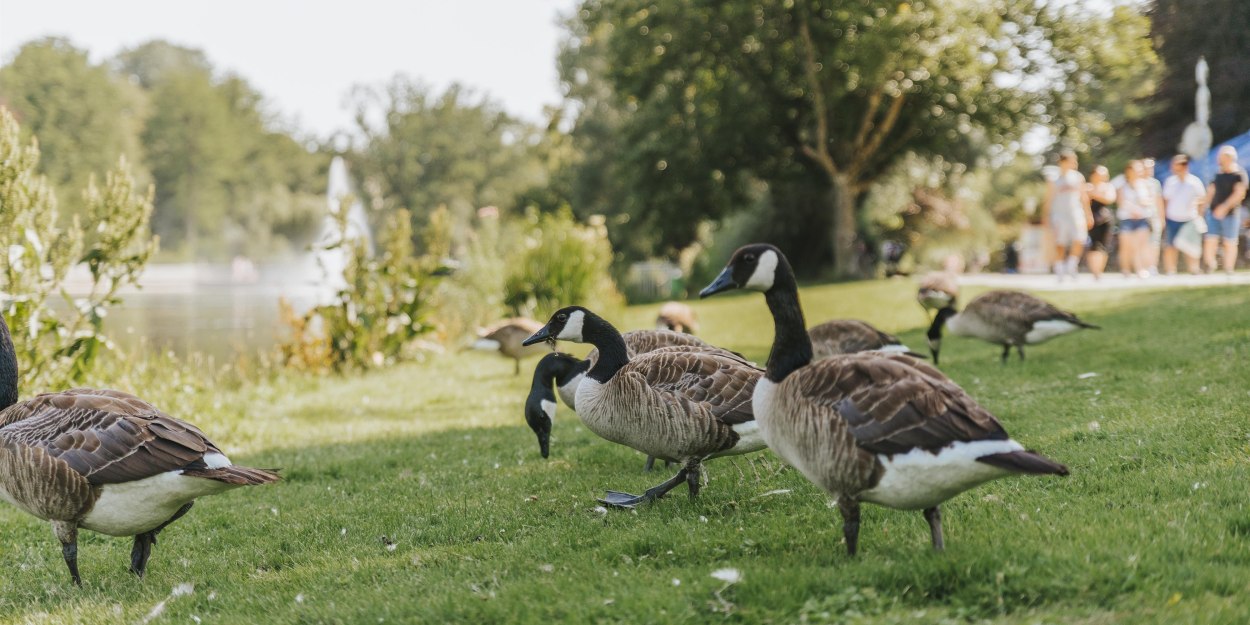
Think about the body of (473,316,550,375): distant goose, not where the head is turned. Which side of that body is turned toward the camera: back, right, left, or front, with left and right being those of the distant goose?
right

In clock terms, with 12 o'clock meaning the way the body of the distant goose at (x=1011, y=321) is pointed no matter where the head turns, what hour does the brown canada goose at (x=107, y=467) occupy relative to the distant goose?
The brown canada goose is roughly at 10 o'clock from the distant goose.

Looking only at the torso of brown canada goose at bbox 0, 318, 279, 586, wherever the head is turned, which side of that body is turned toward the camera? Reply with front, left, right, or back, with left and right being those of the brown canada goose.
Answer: left

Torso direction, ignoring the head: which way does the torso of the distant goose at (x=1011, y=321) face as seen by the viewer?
to the viewer's left

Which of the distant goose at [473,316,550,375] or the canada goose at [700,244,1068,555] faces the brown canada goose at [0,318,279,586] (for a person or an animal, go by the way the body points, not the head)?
the canada goose

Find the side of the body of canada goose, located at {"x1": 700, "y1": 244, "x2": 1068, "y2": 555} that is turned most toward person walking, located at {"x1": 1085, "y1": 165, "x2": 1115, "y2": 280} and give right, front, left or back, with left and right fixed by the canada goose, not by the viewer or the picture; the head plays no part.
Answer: right

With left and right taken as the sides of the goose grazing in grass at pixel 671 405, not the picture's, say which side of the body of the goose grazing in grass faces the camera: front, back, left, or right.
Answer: left

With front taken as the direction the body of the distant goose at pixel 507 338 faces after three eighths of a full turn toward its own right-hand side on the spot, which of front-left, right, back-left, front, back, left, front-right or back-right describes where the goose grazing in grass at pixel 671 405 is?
front-left

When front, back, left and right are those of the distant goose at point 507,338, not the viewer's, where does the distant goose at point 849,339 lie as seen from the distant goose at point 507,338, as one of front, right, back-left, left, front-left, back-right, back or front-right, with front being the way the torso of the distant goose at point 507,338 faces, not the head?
front-right

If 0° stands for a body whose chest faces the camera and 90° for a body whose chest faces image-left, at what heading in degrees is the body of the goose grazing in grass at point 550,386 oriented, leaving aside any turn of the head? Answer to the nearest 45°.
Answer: approximately 90°

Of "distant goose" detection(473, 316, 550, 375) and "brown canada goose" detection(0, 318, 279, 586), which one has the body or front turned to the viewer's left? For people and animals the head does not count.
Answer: the brown canada goose

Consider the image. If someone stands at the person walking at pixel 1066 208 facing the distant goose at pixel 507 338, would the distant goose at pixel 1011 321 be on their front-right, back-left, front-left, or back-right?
front-left

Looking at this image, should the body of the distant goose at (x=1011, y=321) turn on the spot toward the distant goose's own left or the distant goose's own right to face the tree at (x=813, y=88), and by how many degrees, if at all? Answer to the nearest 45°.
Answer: approximately 90° to the distant goose's own right

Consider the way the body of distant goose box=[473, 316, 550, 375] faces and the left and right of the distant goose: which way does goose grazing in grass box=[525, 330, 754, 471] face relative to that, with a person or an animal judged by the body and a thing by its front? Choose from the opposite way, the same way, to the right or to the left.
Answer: the opposite way

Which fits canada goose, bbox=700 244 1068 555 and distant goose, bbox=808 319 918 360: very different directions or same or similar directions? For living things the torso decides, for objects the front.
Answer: same or similar directions

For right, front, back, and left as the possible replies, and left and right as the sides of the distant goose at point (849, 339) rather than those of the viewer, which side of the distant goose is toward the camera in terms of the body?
left

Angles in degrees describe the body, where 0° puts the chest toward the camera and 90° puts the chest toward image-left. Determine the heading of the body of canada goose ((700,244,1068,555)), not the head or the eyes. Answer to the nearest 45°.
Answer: approximately 90°
